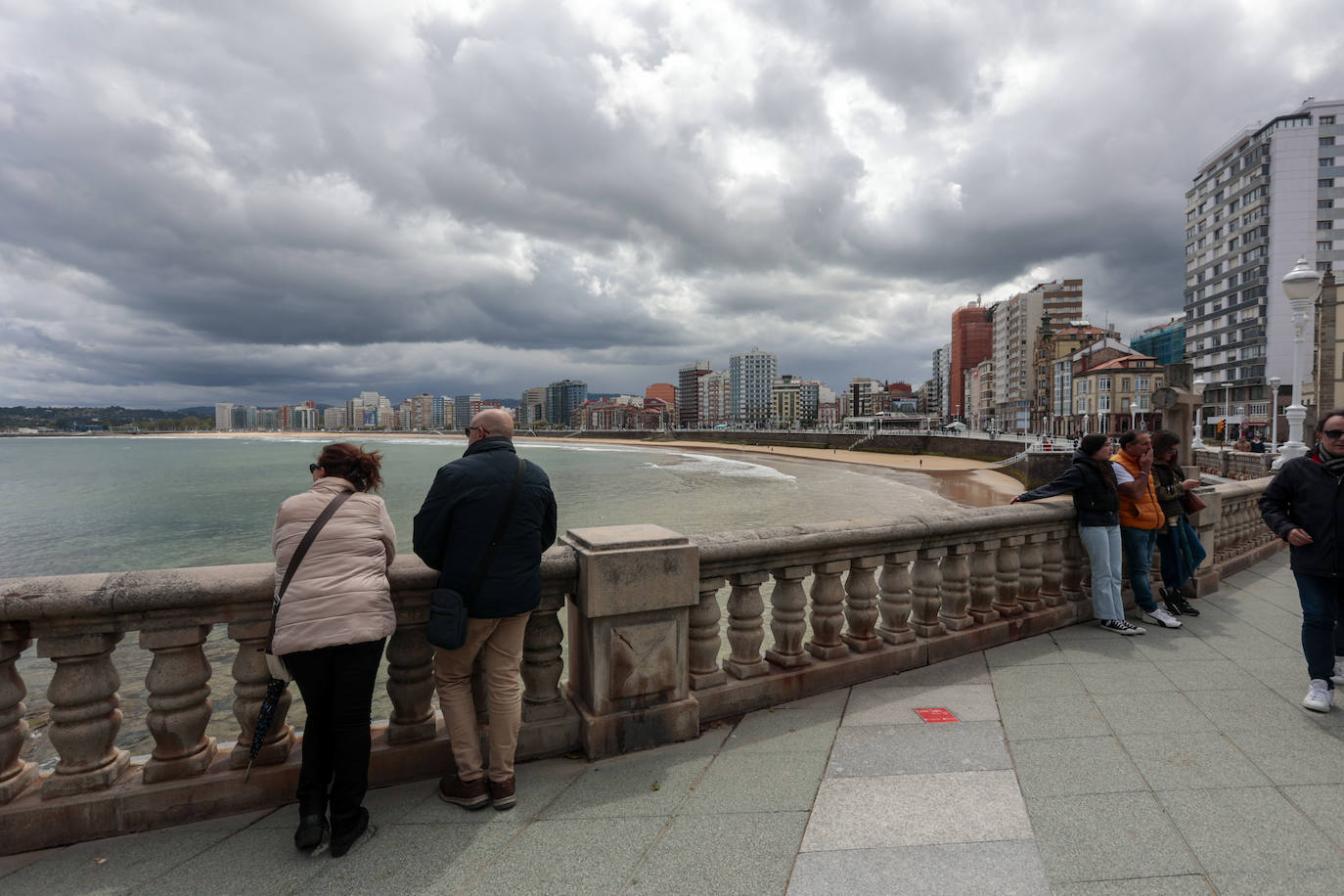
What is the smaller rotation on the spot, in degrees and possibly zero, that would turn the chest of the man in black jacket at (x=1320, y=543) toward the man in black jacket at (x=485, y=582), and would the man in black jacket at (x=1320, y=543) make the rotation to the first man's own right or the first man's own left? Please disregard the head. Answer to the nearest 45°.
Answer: approximately 45° to the first man's own right

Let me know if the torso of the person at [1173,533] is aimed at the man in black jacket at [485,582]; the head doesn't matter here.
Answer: no

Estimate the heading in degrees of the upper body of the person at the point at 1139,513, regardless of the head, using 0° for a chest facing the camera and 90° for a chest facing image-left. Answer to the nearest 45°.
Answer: approximately 315°

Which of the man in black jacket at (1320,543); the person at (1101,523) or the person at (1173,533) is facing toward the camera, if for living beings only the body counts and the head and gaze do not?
the man in black jacket

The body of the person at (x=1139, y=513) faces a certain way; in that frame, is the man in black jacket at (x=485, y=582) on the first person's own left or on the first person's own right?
on the first person's own right

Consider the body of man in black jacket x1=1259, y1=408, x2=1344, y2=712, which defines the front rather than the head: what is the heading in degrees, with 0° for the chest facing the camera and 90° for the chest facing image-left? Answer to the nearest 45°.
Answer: approximately 0°

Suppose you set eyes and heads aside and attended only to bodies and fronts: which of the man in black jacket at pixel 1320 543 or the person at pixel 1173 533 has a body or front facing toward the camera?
the man in black jacket

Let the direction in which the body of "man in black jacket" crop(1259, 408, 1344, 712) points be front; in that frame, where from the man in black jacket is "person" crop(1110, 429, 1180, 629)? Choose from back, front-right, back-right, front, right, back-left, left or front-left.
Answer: back-right

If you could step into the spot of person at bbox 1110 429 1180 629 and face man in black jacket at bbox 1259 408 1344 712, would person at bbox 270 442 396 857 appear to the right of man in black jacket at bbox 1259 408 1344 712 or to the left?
right

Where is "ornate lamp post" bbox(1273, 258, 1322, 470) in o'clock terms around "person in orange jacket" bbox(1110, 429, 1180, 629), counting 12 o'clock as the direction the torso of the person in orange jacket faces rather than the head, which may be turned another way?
The ornate lamp post is roughly at 8 o'clock from the person in orange jacket.
